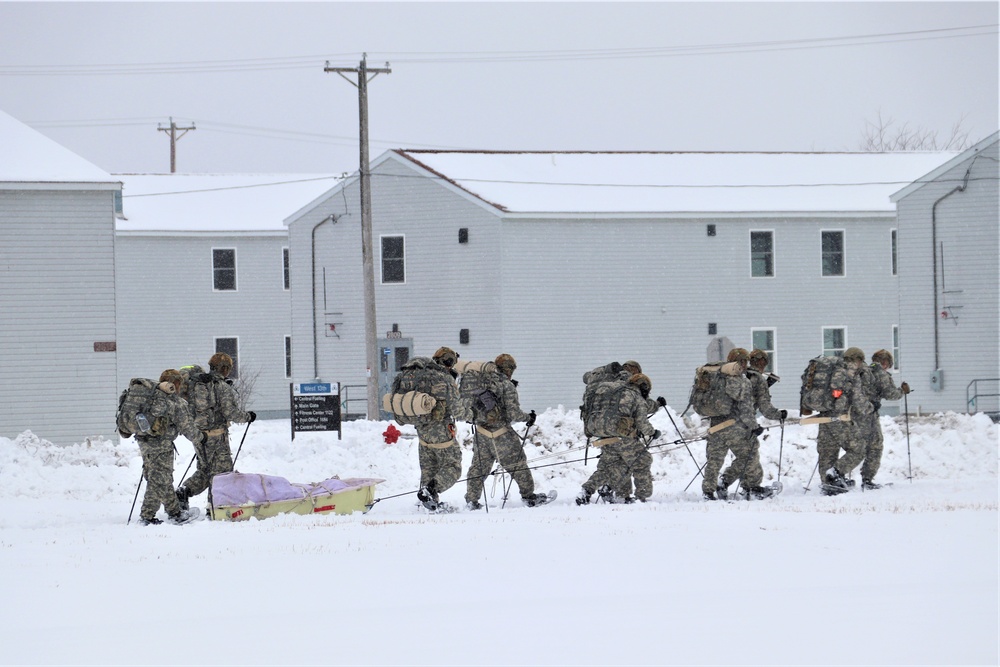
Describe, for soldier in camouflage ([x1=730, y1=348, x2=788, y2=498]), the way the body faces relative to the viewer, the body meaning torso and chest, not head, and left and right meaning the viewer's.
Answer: facing to the right of the viewer

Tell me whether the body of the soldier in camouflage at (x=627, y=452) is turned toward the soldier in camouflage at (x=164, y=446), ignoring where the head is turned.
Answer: no

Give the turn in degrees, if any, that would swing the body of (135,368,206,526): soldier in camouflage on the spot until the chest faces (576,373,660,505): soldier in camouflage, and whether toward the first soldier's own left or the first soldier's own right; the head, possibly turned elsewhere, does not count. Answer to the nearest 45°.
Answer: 0° — they already face them

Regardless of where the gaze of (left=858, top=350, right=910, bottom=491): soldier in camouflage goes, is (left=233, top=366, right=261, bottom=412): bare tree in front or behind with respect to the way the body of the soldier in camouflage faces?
behind

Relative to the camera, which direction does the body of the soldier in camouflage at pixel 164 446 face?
to the viewer's right

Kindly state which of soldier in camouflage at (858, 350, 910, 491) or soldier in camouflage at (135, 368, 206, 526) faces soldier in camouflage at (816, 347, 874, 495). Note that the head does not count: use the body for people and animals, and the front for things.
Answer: soldier in camouflage at (135, 368, 206, 526)

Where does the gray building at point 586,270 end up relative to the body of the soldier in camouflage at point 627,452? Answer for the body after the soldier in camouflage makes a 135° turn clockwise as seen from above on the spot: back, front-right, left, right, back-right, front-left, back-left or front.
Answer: back-right

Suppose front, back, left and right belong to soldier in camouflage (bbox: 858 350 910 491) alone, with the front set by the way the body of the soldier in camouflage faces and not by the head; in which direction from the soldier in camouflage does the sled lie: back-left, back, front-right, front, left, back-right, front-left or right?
back-right

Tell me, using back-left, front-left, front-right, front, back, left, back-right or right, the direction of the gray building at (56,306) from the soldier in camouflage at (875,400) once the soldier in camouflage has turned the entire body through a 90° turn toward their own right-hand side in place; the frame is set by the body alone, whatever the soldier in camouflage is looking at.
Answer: right

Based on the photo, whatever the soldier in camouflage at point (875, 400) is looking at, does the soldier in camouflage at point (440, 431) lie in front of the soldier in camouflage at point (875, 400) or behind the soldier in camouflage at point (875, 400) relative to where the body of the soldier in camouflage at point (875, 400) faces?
behind

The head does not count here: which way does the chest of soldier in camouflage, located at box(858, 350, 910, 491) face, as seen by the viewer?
to the viewer's right

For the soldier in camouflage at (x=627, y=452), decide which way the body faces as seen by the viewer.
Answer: to the viewer's right

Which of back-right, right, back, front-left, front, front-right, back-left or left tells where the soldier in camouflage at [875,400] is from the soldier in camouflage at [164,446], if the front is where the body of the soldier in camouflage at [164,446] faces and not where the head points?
front

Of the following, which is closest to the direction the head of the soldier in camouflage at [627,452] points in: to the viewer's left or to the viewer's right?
to the viewer's right

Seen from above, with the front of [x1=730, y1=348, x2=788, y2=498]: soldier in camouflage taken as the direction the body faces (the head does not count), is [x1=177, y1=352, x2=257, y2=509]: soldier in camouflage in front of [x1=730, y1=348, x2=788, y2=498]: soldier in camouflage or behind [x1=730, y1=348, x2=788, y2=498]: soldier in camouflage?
behind

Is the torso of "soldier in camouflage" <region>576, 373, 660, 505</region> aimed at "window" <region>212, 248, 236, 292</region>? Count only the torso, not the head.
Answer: no

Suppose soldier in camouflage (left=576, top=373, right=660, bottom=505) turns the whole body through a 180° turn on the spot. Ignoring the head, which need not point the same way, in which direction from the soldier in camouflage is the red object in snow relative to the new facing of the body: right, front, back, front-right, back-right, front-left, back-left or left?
front-right

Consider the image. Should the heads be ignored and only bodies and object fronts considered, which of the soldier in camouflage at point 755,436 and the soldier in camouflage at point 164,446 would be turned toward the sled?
the soldier in camouflage at point 164,446

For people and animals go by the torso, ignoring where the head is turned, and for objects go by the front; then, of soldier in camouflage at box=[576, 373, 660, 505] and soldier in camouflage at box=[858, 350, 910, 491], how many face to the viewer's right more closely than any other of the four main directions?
2

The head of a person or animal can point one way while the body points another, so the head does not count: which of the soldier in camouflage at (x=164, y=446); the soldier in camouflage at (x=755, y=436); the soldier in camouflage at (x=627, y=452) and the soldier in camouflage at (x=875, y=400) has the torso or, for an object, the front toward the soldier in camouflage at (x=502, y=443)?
the soldier in camouflage at (x=164, y=446)

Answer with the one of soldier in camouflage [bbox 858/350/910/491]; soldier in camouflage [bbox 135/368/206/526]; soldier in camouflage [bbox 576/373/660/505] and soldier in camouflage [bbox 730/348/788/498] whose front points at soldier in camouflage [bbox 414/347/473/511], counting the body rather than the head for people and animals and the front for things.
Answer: soldier in camouflage [bbox 135/368/206/526]

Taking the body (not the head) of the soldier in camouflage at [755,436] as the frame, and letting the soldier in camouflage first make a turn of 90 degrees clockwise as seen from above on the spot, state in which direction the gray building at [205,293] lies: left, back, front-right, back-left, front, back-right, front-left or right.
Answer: back-right
